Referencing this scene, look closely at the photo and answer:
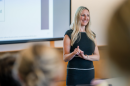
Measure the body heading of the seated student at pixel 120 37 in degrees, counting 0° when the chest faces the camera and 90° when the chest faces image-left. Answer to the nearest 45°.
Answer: approximately 180°

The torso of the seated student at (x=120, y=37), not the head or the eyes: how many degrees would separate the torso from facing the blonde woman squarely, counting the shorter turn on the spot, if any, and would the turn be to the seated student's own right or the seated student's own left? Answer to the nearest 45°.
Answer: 0° — they already face them

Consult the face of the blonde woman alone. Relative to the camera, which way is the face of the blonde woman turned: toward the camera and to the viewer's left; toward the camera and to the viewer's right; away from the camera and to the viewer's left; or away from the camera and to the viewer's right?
toward the camera and to the viewer's right
